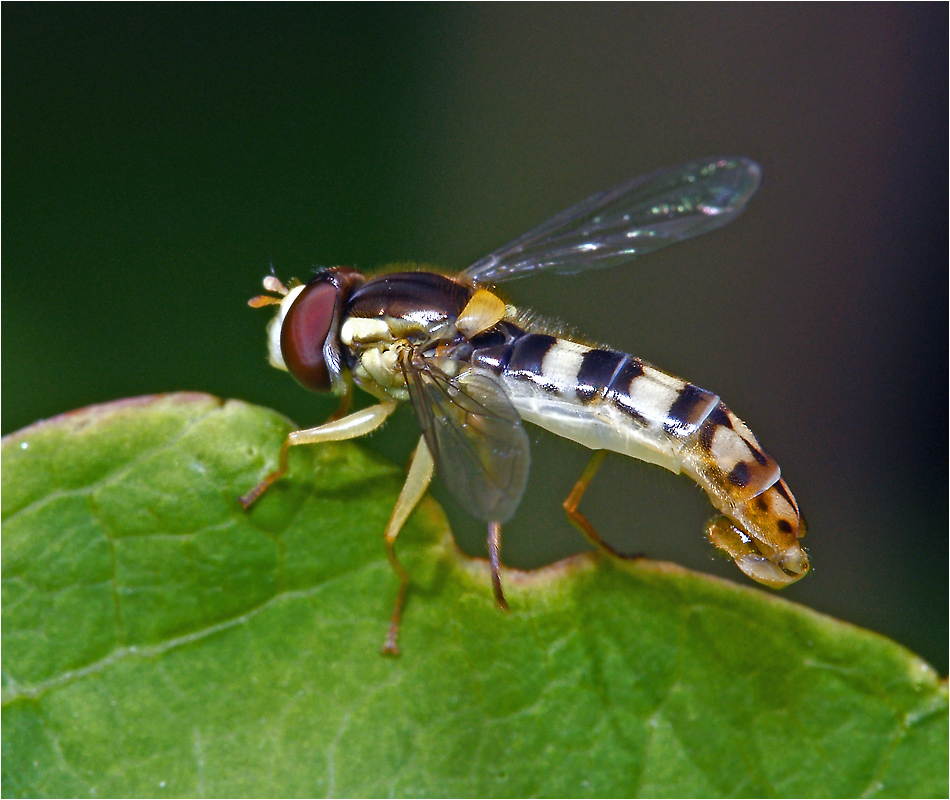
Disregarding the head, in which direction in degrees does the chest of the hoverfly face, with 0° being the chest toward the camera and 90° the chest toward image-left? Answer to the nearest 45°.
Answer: approximately 90°
